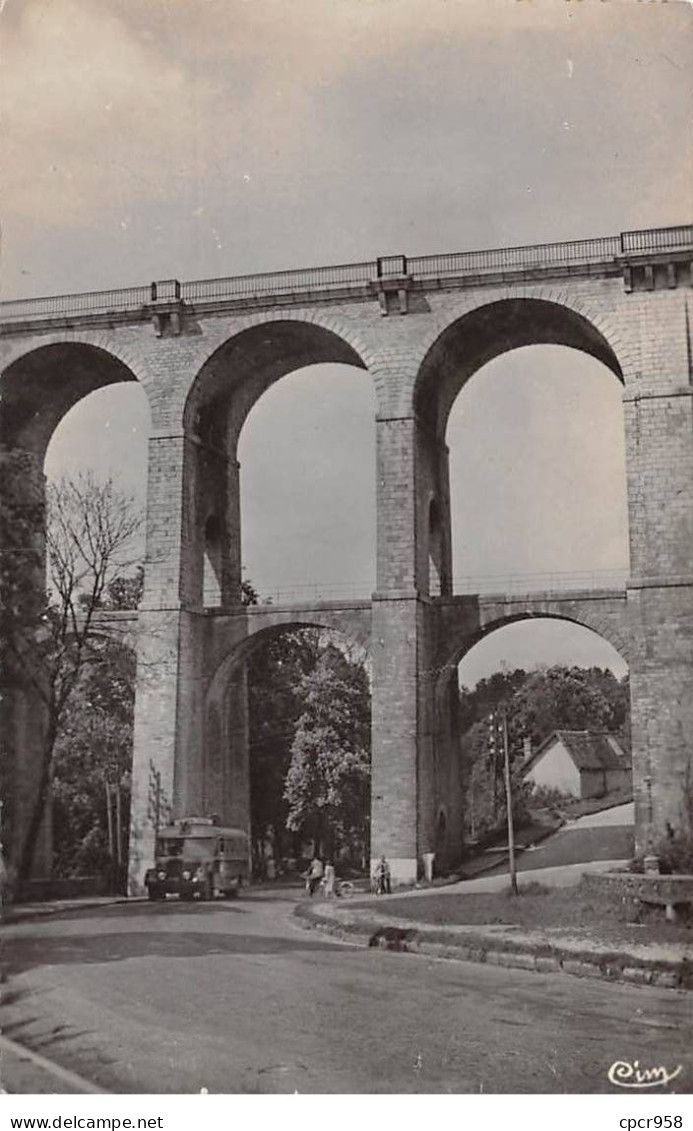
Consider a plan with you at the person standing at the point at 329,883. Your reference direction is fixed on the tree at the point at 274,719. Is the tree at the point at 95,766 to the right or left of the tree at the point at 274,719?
left

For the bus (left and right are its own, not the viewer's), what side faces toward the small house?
back

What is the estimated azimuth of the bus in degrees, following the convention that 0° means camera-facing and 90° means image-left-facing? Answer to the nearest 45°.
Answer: approximately 45°

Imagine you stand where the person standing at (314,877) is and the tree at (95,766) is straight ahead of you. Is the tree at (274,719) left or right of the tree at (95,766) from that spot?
right

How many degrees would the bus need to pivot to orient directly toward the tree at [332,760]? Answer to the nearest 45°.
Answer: approximately 180°

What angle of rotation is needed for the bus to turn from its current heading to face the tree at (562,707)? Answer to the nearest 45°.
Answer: approximately 180°

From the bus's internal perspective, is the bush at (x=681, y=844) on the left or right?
on its left

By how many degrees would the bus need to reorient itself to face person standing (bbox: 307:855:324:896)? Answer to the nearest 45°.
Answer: approximately 135° to its left
